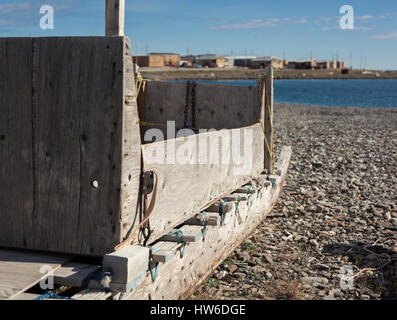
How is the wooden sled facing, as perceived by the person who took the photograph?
facing away from the viewer and to the right of the viewer
